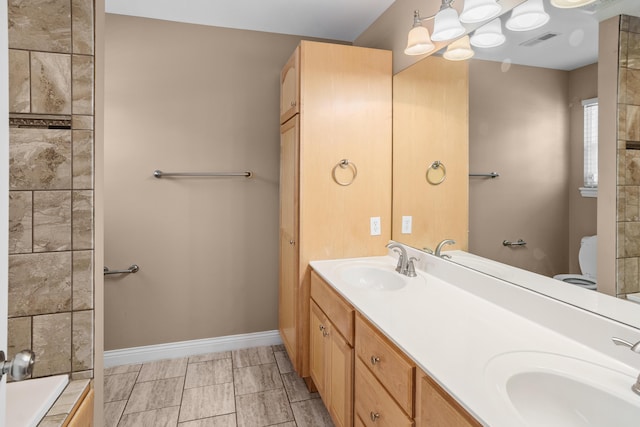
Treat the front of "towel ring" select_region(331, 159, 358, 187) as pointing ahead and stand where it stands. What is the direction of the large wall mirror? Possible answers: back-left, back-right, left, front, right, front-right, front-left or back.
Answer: front-left

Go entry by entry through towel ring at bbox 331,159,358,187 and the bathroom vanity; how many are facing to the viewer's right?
0

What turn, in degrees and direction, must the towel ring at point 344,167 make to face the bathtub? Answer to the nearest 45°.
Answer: approximately 45° to its right

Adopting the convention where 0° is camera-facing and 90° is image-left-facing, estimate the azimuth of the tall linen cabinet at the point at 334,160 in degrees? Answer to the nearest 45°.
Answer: approximately 90°

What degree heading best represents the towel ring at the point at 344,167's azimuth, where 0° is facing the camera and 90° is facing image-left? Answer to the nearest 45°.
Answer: approximately 0°

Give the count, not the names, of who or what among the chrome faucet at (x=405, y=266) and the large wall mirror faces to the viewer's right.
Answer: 0

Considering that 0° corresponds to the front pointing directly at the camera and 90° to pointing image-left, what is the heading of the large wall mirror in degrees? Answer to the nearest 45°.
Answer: approximately 45°

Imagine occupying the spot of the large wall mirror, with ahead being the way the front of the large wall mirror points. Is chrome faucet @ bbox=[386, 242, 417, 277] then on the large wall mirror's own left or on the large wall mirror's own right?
on the large wall mirror's own right

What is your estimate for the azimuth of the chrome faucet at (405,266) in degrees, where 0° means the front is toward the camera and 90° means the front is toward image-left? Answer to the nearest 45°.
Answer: approximately 45°

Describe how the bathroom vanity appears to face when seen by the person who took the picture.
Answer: facing the viewer and to the left of the viewer
